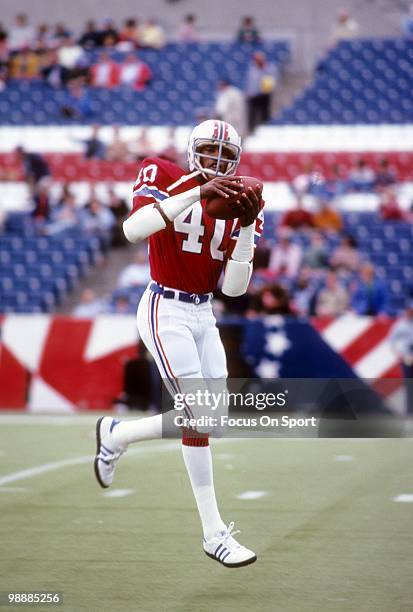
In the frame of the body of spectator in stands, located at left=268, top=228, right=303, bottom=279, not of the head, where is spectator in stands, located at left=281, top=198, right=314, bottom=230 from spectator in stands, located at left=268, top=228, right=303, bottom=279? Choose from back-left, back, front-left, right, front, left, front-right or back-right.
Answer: back

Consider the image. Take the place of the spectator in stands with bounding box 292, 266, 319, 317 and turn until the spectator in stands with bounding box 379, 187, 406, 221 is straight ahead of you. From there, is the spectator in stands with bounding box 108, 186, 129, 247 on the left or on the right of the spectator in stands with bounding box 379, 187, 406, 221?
left

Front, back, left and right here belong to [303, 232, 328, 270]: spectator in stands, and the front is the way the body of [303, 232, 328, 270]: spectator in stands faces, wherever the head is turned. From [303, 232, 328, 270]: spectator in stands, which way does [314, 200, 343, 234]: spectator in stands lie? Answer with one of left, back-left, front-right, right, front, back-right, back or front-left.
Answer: back

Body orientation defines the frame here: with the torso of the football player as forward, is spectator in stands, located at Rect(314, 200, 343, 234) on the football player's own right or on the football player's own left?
on the football player's own left

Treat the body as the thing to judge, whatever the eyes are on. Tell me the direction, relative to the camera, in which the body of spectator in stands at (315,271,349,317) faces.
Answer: toward the camera

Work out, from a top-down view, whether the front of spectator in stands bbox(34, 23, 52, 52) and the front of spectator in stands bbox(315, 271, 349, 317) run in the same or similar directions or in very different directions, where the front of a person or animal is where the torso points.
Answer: same or similar directions

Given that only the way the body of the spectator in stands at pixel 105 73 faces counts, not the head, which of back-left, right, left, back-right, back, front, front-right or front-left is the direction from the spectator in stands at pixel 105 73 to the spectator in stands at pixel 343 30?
left

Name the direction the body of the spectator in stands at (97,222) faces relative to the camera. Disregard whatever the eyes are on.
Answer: toward the camera

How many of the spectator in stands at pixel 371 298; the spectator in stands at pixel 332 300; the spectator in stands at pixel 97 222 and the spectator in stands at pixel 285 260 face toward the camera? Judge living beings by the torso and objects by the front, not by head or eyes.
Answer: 4

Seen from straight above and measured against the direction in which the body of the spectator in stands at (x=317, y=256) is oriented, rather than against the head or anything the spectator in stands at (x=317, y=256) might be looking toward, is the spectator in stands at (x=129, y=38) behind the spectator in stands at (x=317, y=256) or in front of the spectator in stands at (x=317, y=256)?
behind

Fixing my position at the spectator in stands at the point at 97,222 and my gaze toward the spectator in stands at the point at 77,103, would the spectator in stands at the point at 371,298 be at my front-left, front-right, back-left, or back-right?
back-right

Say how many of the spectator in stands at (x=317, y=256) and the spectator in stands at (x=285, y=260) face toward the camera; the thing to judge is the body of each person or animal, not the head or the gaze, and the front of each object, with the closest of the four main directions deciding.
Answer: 2

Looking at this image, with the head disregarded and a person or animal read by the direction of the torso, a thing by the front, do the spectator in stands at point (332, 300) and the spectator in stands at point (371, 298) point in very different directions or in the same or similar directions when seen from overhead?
same or similar directions

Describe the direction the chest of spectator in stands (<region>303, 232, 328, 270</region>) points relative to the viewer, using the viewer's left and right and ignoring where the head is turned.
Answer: facing the viewer

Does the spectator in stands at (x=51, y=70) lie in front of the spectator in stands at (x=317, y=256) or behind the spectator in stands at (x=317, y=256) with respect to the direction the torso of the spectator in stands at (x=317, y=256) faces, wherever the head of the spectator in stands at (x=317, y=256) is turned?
behind

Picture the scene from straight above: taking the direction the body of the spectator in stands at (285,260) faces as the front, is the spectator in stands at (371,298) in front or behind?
in front

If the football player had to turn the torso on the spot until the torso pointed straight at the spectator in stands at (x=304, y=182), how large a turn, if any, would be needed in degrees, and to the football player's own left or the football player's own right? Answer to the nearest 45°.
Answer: approximately 135° to the football player's own left

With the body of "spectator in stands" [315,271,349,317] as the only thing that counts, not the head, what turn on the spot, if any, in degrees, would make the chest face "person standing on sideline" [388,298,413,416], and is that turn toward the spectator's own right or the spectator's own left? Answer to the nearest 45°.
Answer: approximately 45° to the spectator's own left

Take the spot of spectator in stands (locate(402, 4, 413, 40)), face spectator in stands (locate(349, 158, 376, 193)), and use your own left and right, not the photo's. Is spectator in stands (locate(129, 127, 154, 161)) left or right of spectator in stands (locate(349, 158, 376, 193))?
right

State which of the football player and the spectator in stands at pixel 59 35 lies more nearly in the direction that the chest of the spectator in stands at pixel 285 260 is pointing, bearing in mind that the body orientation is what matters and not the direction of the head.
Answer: the football player
